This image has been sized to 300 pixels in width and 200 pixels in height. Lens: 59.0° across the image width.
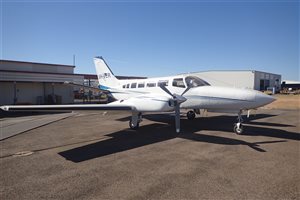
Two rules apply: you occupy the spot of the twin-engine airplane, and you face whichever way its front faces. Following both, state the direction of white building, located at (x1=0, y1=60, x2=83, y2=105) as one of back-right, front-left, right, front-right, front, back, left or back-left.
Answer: back

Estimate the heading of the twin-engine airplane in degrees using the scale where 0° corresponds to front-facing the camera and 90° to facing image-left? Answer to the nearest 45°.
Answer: approximately 315°
